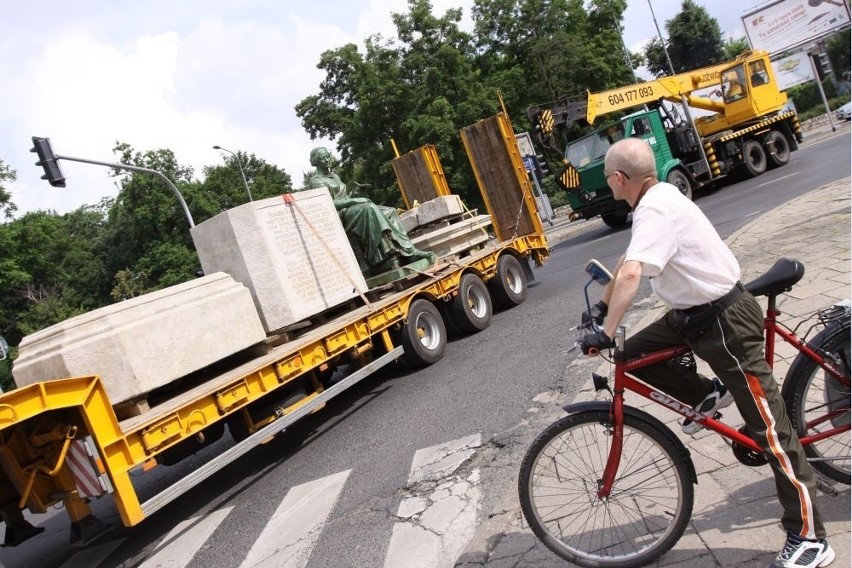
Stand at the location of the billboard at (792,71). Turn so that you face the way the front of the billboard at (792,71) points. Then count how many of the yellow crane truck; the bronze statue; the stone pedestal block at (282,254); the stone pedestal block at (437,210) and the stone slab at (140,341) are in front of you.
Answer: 5

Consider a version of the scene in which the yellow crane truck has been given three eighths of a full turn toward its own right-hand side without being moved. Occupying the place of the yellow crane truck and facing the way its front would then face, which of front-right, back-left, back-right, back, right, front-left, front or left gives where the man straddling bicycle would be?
back

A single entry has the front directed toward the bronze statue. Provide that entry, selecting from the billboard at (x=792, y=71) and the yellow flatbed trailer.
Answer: the billboard

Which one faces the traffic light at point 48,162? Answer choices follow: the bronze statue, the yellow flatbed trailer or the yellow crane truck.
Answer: the yellow crane truck

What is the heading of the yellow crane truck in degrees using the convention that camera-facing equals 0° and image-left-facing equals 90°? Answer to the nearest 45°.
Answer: approximately 45°

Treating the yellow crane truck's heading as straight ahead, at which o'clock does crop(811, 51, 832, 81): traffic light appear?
The traffic light is roughly at 6 o'clock from the yellow crane truck.

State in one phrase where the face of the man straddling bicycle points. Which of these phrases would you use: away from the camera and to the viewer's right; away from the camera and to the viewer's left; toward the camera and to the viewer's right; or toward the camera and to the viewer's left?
away from the camera and to the viewer's left

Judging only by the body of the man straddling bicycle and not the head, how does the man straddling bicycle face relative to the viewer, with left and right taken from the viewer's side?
facing to the left of the viewer

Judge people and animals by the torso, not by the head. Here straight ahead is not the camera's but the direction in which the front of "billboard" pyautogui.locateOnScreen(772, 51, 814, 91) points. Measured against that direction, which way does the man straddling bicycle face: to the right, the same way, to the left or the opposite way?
to the right

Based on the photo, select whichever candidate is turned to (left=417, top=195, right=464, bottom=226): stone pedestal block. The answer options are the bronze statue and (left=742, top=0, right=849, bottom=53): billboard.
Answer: the bronze statue

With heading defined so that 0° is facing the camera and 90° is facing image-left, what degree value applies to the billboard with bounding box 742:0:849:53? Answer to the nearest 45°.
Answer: approximately 0°

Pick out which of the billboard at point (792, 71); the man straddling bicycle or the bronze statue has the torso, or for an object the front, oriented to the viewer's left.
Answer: the man straddling bicycle

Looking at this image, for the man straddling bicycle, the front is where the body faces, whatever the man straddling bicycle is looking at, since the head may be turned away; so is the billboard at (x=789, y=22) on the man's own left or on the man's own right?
on the man's own right
